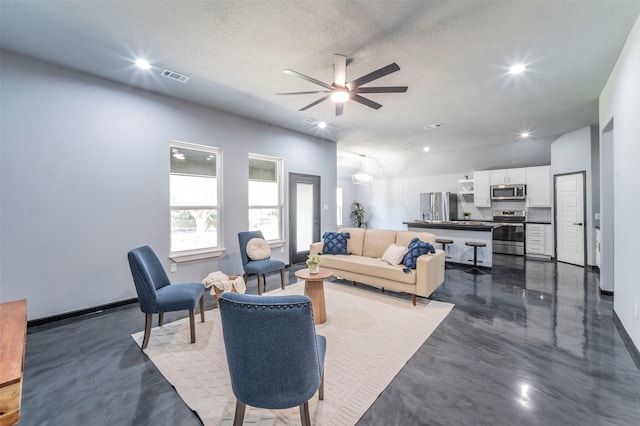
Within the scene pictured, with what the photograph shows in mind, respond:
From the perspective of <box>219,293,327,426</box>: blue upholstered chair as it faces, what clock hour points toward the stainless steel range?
The stainless steel range is roughly at 2 o'clock from the blue upholstered chair.

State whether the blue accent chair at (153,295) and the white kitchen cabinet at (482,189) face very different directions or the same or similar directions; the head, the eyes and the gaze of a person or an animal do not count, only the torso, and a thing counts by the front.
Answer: very different directions

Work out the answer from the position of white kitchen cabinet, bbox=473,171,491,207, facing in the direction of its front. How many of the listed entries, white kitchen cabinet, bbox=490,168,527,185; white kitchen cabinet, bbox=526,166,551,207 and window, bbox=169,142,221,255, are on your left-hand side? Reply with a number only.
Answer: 2

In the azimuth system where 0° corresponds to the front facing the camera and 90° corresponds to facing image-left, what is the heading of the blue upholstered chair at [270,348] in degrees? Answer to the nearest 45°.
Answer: approximately 180°

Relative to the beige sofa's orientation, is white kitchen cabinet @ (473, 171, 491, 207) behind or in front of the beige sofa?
behind

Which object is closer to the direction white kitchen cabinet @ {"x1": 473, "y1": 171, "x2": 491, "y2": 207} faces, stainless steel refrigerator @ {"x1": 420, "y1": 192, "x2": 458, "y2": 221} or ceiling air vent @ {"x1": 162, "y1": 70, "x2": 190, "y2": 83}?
the ceiling air vent

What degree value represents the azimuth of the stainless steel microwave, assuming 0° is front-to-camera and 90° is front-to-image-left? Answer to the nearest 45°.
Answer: approximately 0°

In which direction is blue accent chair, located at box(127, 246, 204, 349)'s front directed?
to the viewer's right

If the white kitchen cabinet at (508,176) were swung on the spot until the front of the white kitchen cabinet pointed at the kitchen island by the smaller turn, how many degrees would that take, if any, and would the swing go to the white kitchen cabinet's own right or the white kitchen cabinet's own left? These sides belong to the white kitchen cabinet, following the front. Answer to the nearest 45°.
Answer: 0° — it already faces it
